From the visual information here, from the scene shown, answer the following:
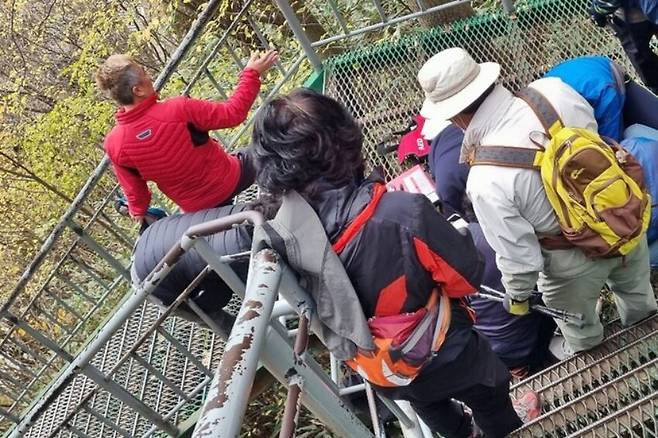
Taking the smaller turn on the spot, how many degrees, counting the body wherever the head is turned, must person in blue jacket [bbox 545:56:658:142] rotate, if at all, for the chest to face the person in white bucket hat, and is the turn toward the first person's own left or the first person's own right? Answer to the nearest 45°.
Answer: approximately 45° to the first person's own left

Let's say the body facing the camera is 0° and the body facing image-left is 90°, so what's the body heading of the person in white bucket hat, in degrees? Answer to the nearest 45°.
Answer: approximately 135°
